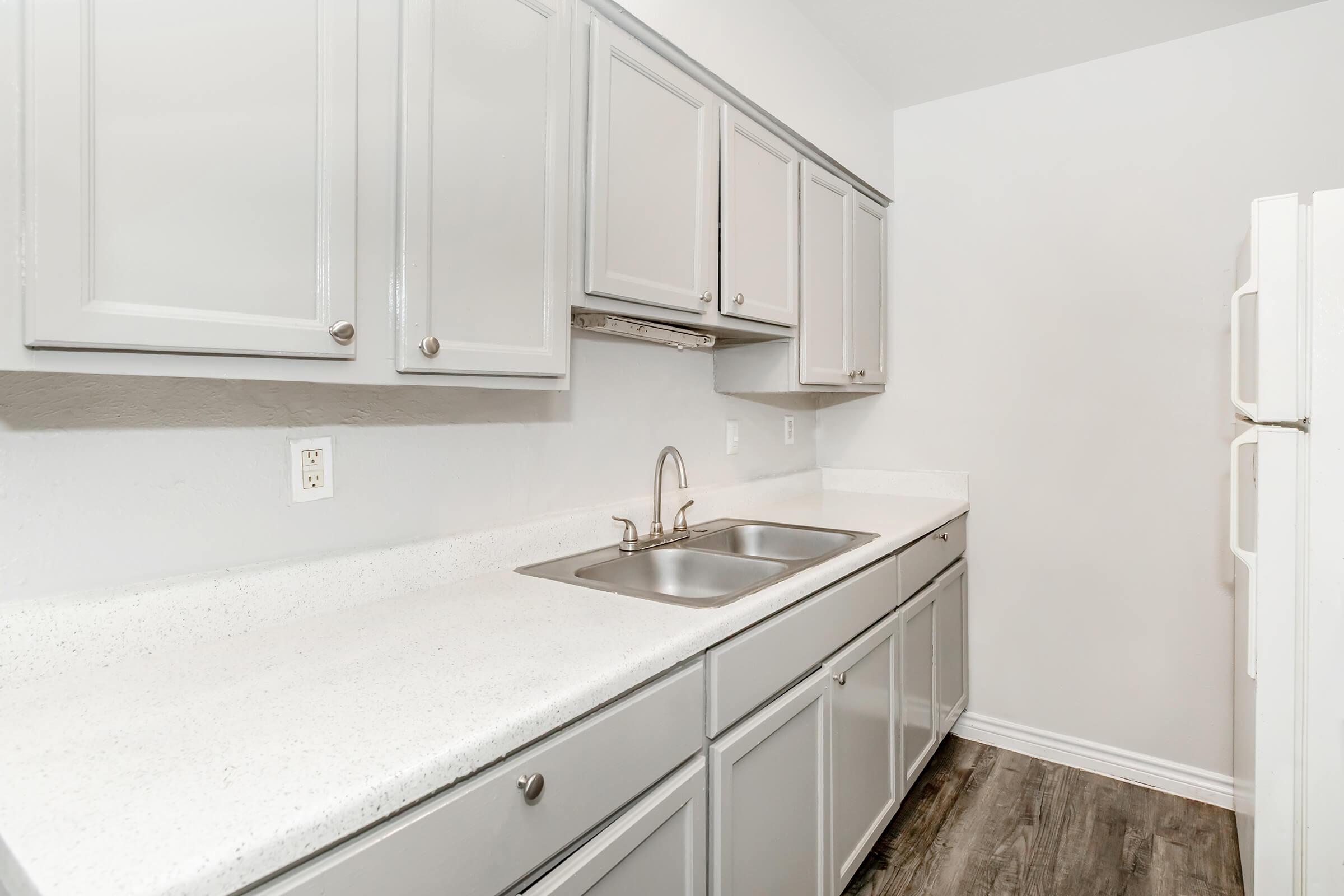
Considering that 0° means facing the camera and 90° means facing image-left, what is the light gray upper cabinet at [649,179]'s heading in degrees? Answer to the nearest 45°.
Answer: approximately 315°

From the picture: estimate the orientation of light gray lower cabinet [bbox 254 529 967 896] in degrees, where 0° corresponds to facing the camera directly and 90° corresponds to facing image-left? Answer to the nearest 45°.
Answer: approximately 315°

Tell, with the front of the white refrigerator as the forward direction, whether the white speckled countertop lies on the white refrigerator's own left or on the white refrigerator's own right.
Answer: on the white refrigerator's own left

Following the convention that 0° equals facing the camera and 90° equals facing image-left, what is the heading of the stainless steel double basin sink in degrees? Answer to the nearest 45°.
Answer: approximately 315°

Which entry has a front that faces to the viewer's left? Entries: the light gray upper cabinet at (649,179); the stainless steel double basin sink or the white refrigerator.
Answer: the white refrigerator

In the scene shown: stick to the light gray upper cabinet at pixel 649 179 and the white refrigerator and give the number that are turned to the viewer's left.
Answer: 1

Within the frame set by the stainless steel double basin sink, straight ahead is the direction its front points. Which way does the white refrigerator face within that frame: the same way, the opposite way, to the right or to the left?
the opposite way

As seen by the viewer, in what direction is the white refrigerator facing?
to the viewer's left
